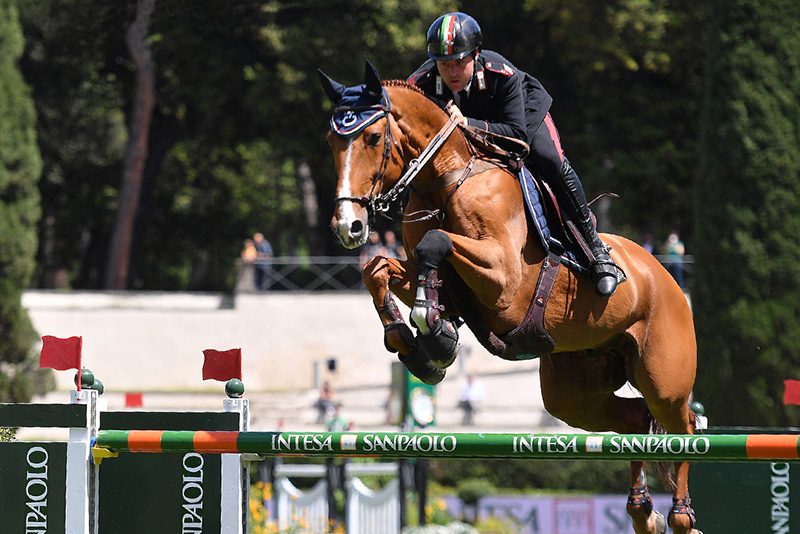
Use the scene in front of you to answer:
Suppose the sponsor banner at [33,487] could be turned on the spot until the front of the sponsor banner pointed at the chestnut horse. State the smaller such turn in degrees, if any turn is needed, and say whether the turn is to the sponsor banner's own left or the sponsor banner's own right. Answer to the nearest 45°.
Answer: approximately 90° to the sponsor banner's own left

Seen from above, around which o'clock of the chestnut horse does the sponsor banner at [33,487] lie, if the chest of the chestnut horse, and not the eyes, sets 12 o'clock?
The sponsor banner is roughly at 1 o'clock from the chestnut horse.

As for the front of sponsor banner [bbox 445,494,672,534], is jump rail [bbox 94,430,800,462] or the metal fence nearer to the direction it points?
the jump rail

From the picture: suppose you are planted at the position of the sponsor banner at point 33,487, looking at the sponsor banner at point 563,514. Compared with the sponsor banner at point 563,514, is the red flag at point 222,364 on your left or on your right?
right

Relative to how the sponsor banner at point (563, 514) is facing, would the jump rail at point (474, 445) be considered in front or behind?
in front

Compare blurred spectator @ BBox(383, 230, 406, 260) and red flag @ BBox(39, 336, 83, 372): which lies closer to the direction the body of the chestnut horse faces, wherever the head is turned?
the red flag

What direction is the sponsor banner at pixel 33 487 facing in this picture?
toward the camera

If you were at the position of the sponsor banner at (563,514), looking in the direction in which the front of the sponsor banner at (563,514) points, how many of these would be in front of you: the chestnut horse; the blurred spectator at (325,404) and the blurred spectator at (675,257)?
1

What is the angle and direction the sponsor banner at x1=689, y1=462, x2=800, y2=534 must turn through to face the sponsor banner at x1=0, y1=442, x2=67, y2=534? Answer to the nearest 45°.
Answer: approximately 45° to its right

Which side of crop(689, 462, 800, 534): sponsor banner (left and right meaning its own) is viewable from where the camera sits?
front

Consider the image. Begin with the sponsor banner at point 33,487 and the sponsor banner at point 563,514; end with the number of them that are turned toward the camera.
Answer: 2
